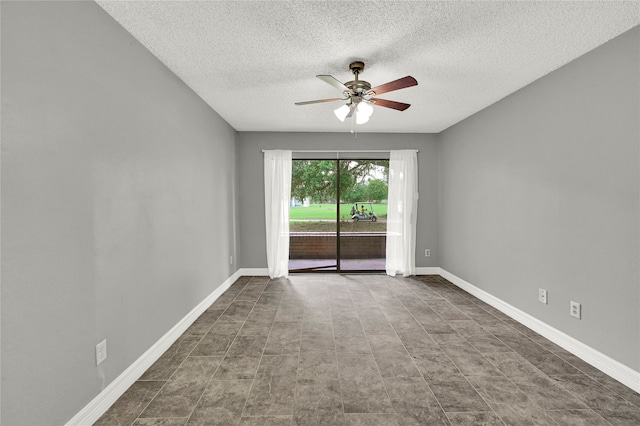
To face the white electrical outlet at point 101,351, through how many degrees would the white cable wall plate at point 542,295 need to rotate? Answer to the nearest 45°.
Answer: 0° — it already faces it

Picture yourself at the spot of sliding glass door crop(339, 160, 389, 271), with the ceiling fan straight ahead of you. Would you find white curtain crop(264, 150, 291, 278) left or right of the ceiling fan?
right

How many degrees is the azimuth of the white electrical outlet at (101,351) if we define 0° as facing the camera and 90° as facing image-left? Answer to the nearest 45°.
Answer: approximately 315°

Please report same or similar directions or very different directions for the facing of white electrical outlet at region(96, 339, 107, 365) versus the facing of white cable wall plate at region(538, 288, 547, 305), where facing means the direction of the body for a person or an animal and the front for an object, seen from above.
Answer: very different directions

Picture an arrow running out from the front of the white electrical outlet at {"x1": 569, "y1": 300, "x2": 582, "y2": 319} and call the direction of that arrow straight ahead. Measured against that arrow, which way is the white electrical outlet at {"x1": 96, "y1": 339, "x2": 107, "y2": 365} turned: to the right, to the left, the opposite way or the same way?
the opposite way

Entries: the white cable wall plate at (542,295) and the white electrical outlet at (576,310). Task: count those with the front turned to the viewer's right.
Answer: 0

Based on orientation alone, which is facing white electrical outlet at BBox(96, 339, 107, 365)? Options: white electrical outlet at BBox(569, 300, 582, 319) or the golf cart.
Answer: white electrical outlet at BBox(569, 300, 582, 319)

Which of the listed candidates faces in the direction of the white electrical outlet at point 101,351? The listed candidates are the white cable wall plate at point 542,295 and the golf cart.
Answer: the white cable wall plate at point 542,295
